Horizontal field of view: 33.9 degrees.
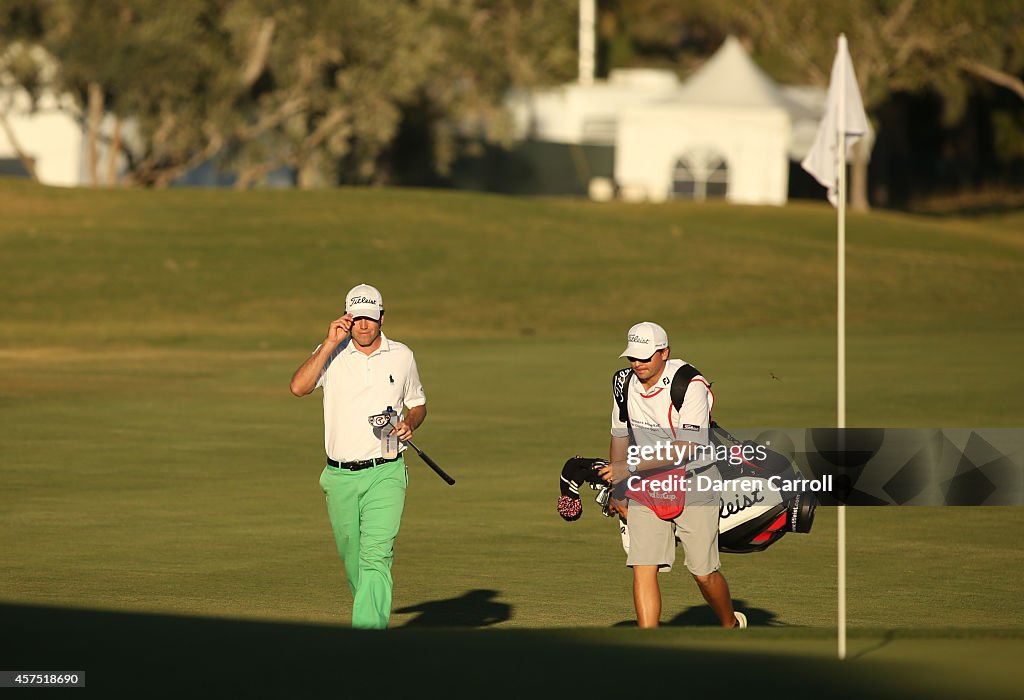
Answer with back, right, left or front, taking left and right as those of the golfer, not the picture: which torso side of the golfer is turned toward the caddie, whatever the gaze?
left

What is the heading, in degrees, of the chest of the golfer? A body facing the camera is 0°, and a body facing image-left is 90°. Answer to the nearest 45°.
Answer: approximately 0°
